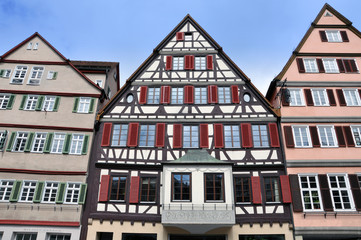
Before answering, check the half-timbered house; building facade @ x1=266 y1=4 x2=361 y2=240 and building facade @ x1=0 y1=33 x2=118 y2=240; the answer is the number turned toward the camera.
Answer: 3

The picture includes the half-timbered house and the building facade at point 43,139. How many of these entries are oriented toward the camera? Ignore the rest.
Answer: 2

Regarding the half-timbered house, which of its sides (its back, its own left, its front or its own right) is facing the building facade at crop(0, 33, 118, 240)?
right

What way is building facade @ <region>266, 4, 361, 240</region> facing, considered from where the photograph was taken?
facing the viewer

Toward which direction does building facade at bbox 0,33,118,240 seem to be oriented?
toward the camera

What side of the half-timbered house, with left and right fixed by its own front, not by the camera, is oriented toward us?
front

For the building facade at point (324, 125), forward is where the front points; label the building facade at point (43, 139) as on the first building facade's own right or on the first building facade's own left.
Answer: on the first building facade's own right

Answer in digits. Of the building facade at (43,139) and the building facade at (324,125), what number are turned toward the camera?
2

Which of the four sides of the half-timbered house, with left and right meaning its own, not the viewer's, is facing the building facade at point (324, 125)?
left
